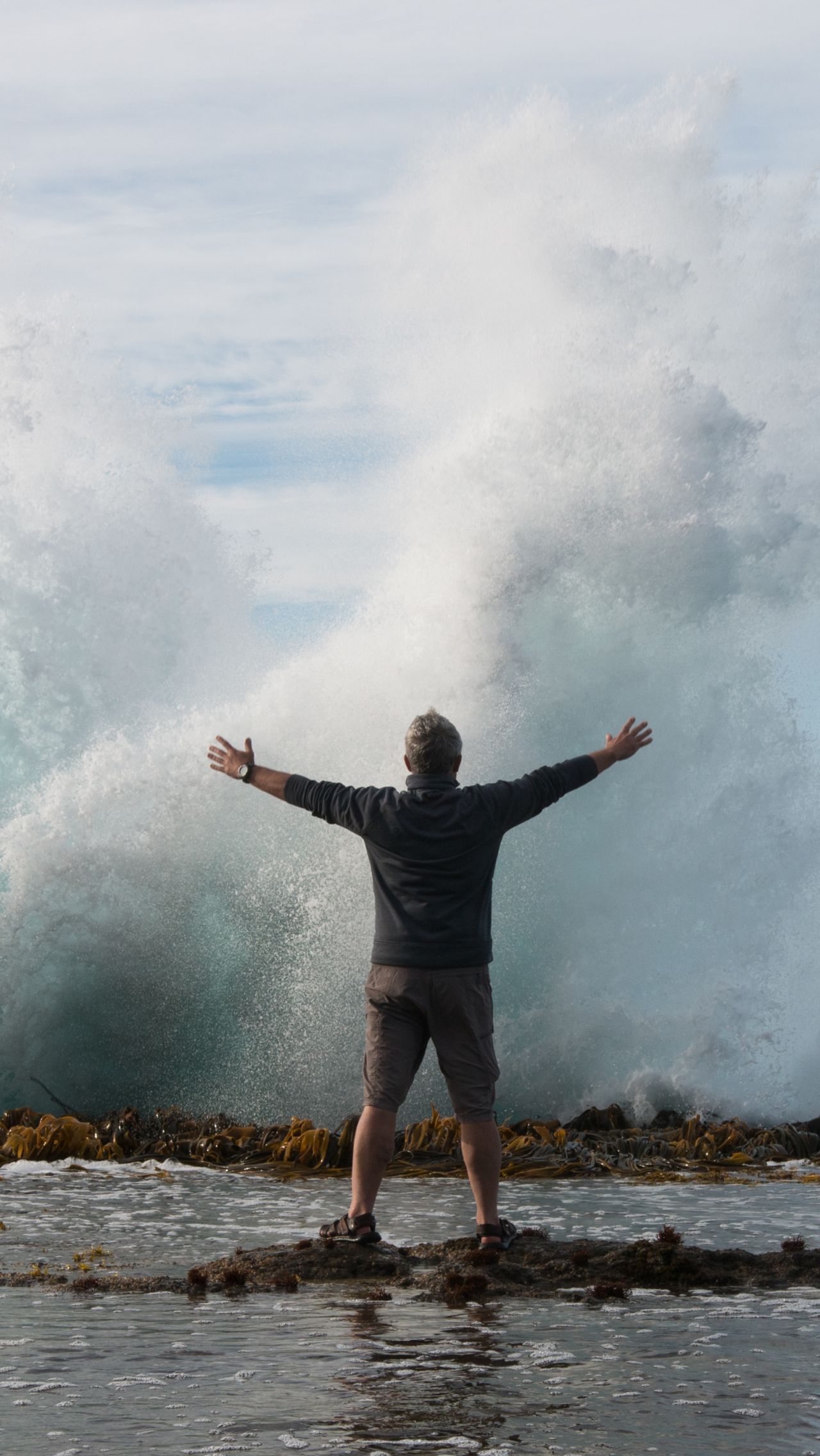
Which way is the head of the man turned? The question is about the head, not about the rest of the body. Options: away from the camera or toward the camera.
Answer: away from the camera

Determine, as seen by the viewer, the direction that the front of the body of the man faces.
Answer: away from the camera
